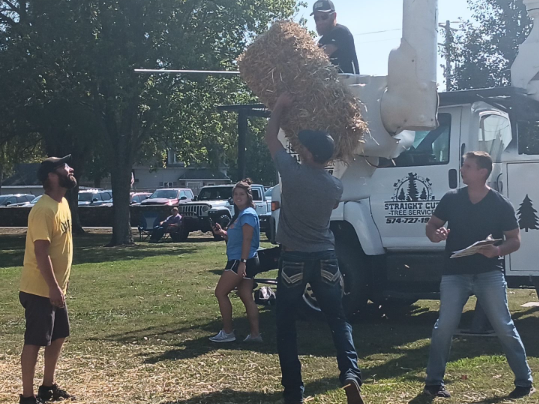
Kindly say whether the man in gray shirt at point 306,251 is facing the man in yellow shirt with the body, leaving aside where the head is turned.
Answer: no

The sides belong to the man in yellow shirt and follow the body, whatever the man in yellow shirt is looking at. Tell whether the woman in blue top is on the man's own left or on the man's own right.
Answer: on the man's own left

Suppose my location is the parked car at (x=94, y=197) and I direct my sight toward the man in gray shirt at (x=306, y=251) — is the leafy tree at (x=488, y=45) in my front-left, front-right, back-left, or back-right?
front-left

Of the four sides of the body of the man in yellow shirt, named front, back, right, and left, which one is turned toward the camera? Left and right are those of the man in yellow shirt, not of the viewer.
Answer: right

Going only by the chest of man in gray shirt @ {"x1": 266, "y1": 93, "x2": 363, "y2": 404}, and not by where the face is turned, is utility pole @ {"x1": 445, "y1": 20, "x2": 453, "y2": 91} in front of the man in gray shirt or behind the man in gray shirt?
in front

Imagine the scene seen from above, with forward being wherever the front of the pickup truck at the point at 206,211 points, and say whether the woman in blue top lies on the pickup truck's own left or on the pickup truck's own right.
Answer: on the pickup truck's own left

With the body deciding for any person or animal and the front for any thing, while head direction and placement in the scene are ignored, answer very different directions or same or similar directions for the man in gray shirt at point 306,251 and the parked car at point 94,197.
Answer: very different directions

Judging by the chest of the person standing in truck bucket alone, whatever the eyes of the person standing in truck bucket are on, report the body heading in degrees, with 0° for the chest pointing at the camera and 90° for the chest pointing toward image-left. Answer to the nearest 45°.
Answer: approximately 45°

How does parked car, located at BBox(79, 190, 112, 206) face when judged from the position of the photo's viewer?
facing the viewer and to the left of the viewer

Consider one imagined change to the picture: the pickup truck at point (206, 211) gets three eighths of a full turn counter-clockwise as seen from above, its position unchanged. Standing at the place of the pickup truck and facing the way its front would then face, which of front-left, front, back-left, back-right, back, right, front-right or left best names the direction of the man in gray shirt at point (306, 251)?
right

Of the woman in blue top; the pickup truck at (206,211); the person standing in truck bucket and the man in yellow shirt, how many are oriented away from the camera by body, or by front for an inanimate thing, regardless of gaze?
0

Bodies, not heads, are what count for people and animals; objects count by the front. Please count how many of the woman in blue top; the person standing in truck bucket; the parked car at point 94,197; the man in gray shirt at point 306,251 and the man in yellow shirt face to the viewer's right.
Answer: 1

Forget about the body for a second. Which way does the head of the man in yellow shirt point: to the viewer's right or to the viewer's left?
to the viewer's right

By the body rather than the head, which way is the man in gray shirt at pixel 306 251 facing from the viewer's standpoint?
away from the camera

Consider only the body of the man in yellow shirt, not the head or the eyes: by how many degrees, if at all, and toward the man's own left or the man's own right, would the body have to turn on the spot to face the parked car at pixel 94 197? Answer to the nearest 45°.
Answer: approximately 90° to the man's own left
